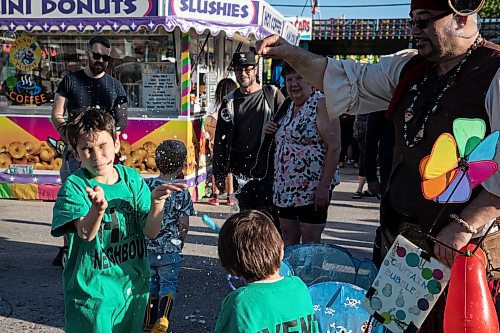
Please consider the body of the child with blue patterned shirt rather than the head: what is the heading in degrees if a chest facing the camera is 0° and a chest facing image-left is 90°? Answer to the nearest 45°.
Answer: approximately 180°

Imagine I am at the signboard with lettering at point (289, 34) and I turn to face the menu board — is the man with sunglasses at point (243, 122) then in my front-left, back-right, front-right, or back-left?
front-left

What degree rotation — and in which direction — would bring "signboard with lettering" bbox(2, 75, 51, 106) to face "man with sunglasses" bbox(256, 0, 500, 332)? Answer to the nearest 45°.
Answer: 0° — it already faces them

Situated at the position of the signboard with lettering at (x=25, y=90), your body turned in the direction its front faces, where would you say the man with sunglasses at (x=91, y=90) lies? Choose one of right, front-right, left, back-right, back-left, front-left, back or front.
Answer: front

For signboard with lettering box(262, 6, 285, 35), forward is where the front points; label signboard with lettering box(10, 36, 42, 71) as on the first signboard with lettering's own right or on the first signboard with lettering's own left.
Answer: on the first signboard with lettering's own right

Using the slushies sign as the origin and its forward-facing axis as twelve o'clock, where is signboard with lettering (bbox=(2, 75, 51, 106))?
The signboard with lettering is roughly at 4 o'clock from the slushies sign.

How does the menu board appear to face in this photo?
toward the camera

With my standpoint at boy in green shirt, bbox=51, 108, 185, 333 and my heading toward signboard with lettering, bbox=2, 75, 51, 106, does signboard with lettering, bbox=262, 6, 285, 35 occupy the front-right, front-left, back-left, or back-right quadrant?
front-right

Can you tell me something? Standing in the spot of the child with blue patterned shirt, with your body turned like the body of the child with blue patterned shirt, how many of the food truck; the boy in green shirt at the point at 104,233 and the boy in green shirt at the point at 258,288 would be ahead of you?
1

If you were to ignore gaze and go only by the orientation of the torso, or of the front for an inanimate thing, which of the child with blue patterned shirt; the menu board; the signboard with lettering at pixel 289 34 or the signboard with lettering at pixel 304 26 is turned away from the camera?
the child with blue patterned shirt

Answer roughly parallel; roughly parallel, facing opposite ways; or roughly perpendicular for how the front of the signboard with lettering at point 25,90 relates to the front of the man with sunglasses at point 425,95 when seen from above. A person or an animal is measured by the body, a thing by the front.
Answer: roughly perpendicular

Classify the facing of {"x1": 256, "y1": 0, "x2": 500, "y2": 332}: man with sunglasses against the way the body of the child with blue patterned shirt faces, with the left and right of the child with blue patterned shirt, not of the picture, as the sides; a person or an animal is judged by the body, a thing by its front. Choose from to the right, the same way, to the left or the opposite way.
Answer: to the left

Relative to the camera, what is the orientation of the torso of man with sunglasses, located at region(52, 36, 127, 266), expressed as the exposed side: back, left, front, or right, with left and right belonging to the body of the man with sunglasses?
front

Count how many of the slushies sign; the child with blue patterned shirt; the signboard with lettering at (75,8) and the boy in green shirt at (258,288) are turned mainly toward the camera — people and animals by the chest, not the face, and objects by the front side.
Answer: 2

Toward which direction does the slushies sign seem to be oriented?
toward the camera

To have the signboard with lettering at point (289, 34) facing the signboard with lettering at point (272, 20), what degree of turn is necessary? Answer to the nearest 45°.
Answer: approximately 45° to its right

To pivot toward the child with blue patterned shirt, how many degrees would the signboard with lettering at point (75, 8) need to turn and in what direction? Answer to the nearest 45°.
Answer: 0° — it already faces them

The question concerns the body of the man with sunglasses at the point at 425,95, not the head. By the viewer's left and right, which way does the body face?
facing the viewer and to the left of the viewer

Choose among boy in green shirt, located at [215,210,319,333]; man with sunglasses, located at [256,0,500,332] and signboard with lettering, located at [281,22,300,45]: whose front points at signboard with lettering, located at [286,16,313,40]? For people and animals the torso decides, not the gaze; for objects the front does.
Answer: the boy in green shirt

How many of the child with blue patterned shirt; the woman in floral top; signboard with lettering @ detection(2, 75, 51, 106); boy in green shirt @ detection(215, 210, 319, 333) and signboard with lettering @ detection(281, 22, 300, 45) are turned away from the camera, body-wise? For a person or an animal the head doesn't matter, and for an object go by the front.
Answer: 2

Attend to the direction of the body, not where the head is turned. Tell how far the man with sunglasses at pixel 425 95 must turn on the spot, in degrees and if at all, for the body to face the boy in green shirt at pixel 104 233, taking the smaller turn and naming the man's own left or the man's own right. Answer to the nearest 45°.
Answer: approximately 45° to the man's own right
